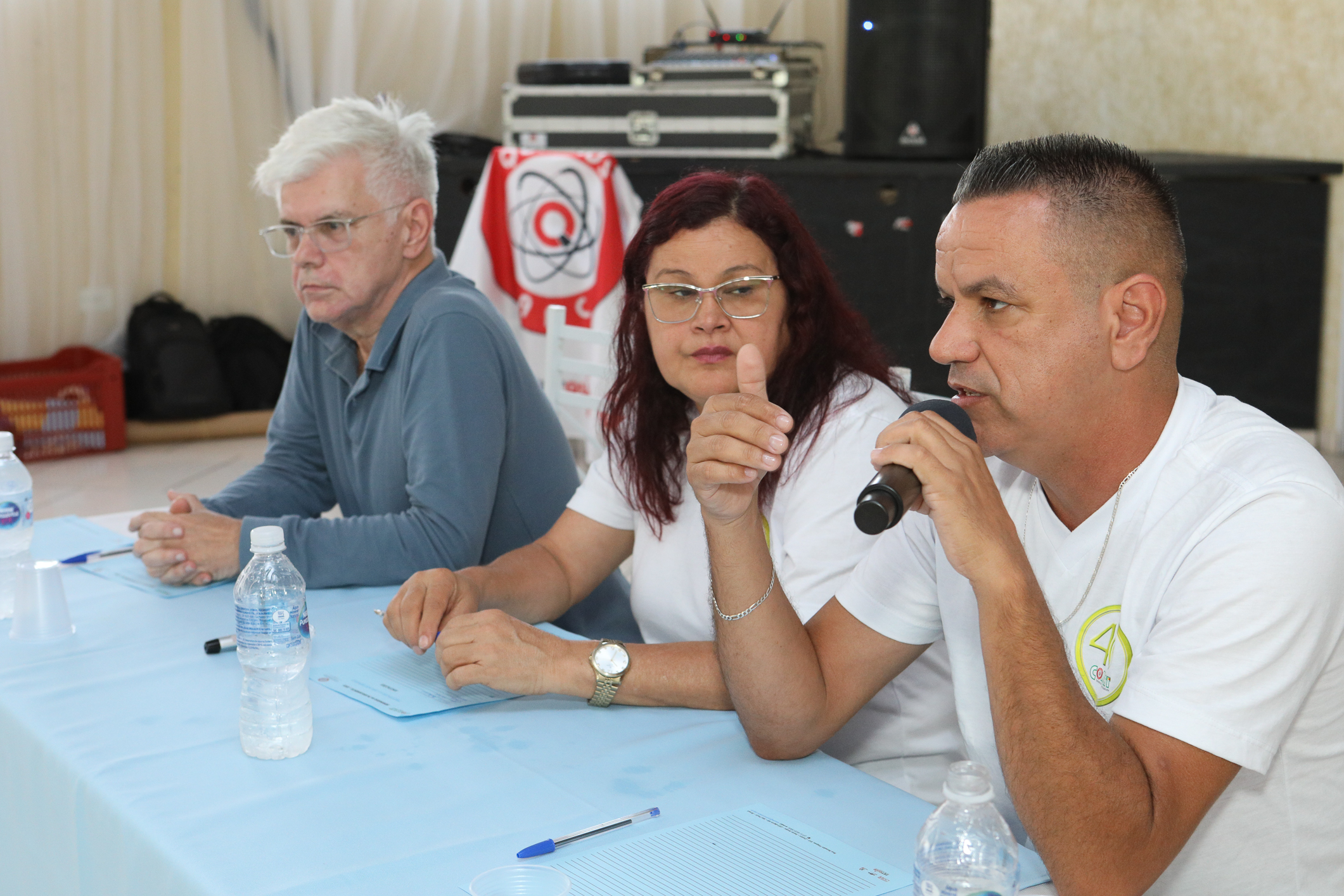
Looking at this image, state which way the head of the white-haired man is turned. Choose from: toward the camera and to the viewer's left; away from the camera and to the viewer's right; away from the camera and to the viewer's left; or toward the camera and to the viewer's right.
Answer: toward the camera and to the viewer's left

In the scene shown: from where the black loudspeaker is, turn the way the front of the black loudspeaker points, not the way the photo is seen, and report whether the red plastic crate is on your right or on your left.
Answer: on your right

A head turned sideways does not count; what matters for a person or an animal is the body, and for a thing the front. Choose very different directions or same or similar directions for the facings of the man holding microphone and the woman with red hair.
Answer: same or similar directions

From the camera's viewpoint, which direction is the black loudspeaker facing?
toward the camera

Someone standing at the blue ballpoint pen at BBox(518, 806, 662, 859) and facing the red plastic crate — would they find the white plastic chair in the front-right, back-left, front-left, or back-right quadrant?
front-right

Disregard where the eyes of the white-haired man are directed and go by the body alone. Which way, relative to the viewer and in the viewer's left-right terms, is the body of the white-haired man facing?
facing the viewer and to the left of the viewer

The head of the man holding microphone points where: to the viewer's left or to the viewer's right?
to the viewer's left

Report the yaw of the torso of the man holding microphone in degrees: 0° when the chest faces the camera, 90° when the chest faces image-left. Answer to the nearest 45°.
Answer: approximately 45°

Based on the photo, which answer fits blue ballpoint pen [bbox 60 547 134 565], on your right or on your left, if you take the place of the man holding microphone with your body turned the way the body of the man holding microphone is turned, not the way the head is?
on your right

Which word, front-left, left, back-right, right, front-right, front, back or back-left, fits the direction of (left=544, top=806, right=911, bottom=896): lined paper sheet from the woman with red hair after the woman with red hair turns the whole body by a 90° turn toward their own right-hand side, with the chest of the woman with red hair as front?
back-left

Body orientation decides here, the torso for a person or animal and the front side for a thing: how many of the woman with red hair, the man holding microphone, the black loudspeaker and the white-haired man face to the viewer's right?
0
